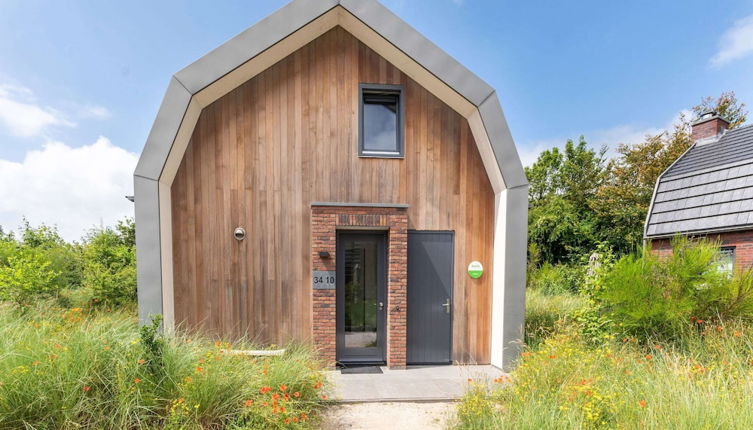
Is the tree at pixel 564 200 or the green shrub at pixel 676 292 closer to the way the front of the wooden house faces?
the green shrub

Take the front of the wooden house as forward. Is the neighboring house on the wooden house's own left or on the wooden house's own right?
on the wooden house's own left

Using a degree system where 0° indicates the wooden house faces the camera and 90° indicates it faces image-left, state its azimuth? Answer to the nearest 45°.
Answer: approximately 0°

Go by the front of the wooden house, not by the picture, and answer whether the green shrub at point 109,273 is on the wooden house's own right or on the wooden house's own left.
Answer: on the wooden house's own right

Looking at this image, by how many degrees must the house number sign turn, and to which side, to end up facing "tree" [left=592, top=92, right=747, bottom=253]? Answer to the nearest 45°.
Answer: approximately 135° to its left

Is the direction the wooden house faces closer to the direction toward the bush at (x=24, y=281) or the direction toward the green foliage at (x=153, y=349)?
the green foliage

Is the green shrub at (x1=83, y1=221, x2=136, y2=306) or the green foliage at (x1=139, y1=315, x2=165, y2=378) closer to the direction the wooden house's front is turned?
the green foliage

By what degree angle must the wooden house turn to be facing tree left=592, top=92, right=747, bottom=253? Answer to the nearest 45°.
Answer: approximately 135° to its left

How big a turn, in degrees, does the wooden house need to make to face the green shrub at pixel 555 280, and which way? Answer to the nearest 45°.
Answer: approximately 135° to its left
